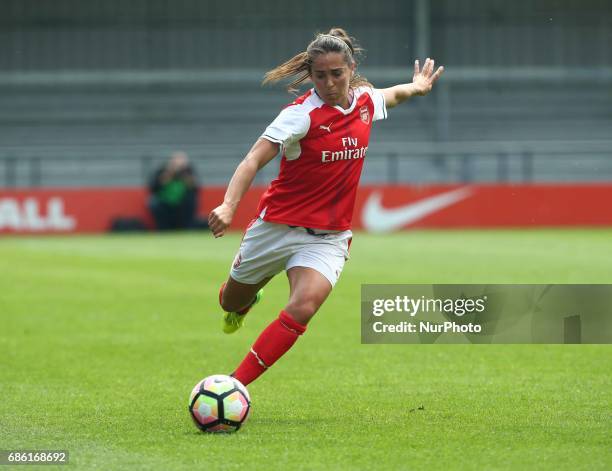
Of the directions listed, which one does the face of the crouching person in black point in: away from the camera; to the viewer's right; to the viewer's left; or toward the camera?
toward the camera

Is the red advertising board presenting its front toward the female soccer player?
yes

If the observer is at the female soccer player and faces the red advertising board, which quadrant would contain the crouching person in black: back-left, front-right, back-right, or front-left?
front-left

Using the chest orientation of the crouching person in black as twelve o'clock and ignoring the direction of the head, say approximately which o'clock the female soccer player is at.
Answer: The female soccer player is roughly at 12 o'clock from the crouching person in black.

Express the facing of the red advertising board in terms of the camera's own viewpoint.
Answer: facing the viewer

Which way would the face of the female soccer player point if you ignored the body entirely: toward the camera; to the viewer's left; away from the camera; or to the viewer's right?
toward the camera

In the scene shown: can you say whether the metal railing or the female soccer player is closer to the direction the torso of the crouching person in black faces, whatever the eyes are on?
the female soccer player
